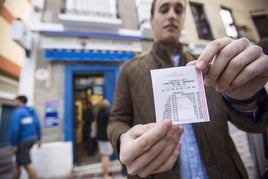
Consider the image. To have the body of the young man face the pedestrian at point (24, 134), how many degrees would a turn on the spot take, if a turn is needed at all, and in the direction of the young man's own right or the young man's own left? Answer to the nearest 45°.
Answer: approximately 135° to the young man's own right

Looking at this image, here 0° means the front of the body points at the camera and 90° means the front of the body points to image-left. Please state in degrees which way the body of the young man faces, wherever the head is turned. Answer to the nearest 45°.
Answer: approximately 0°

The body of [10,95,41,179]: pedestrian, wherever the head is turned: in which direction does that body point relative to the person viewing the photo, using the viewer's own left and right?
facing away from the viewer and to the left of the viewer

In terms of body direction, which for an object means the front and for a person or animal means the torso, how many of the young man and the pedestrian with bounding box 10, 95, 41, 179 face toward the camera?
1

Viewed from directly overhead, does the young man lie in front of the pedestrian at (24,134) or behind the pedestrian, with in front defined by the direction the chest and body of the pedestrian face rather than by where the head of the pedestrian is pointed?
behind
